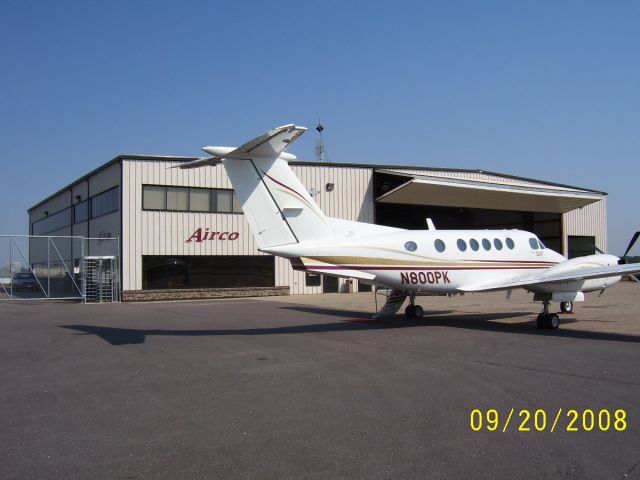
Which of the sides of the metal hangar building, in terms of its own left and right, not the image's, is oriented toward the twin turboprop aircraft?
front

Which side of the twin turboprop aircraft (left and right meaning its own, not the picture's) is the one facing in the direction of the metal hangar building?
left

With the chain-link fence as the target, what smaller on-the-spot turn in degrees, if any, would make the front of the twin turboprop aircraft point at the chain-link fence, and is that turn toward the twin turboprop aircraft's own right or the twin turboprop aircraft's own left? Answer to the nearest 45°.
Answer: approximately 90° to the twin turboprop aircraft's own left

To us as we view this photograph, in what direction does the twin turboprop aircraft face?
facing away from the viewer and to the right of the viewer

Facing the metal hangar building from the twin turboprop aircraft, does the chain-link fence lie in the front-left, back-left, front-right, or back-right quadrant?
front-left

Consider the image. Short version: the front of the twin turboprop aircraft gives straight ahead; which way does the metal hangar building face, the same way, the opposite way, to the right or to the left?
to the right

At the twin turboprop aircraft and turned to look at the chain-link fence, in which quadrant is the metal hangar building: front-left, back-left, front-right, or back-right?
front-right

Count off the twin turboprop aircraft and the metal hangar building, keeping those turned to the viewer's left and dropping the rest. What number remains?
0

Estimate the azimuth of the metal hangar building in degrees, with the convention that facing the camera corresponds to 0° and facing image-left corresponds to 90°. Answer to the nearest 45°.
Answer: approximately 315°

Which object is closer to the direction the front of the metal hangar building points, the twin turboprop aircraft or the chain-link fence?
the twin turboprop aircraft
